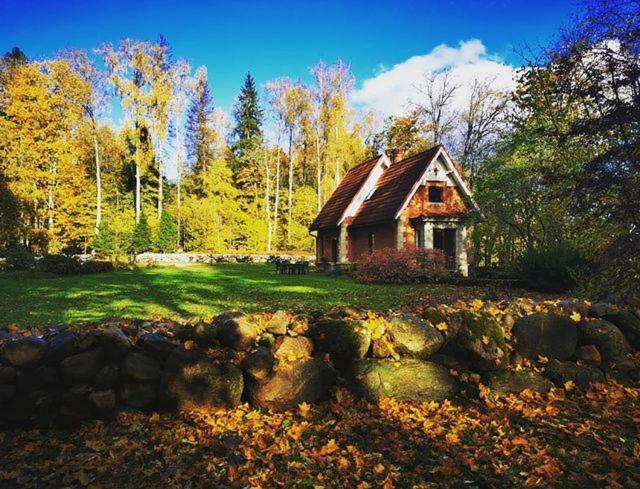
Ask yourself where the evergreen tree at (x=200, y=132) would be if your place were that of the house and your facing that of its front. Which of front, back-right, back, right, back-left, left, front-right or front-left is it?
back

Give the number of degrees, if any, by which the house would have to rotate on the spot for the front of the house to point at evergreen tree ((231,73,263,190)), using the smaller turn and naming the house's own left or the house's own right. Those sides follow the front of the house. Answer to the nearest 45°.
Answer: approximately 180°

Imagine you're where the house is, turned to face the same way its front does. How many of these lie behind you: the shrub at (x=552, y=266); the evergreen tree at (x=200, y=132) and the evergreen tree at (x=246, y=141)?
2

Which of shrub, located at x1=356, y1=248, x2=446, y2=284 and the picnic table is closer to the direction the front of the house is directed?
the shrub

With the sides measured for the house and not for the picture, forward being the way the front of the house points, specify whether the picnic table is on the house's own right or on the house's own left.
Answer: on the house's own right

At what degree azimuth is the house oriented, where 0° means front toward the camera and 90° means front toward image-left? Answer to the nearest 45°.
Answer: approximately 315°

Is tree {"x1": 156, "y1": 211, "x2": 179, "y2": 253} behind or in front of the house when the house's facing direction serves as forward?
behind

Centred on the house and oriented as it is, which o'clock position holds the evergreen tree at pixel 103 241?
The evergreen tree is roughly at 5 o'clock from the house.

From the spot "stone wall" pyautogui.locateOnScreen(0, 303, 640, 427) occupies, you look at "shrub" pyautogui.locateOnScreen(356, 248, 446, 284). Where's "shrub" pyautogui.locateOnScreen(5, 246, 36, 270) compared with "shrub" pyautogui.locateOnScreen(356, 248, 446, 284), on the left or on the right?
left

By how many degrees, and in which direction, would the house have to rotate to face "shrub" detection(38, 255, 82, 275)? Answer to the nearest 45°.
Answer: approximately 135° to its right

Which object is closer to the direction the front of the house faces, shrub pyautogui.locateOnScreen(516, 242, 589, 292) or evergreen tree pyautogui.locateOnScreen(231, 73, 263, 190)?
the shrub
